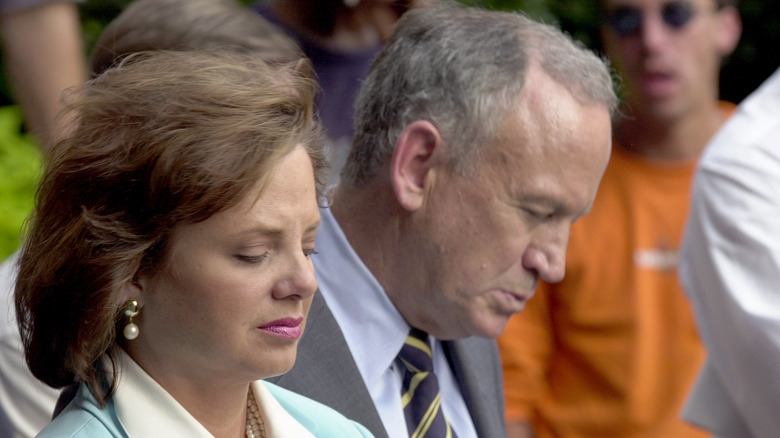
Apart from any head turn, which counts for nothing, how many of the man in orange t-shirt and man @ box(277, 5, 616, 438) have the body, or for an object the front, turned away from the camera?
0

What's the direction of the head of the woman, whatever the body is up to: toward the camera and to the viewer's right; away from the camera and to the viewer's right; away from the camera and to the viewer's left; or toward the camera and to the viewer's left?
toward the camera and to the viewer's right

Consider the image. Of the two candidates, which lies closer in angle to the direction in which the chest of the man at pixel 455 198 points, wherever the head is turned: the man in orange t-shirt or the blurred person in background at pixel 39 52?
the man in orange t-shirt

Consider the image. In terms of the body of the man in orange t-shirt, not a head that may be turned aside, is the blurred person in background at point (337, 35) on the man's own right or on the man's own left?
on the man's own right

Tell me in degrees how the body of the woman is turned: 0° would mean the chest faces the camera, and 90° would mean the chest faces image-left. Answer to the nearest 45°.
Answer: approximately 315°

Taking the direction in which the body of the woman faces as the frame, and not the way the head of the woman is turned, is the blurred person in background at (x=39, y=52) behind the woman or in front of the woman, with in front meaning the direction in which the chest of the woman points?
behind

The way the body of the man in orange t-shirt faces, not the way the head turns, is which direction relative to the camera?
toward the camera

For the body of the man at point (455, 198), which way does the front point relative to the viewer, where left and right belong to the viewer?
facing the viewer and to the right of the viewer

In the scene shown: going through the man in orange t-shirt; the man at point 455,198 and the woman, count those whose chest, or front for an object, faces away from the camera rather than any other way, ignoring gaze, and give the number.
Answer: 0

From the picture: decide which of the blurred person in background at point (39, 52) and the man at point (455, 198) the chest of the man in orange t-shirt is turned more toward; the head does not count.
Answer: the man

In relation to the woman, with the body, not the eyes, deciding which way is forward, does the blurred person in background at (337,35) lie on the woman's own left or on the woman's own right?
on the woman's own left
